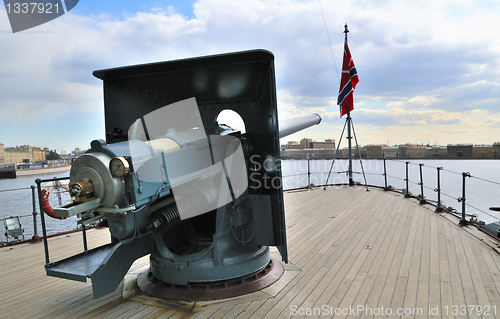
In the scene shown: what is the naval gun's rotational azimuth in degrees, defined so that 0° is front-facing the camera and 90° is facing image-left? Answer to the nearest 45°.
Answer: approximately 225°

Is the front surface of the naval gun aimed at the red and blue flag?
yes
